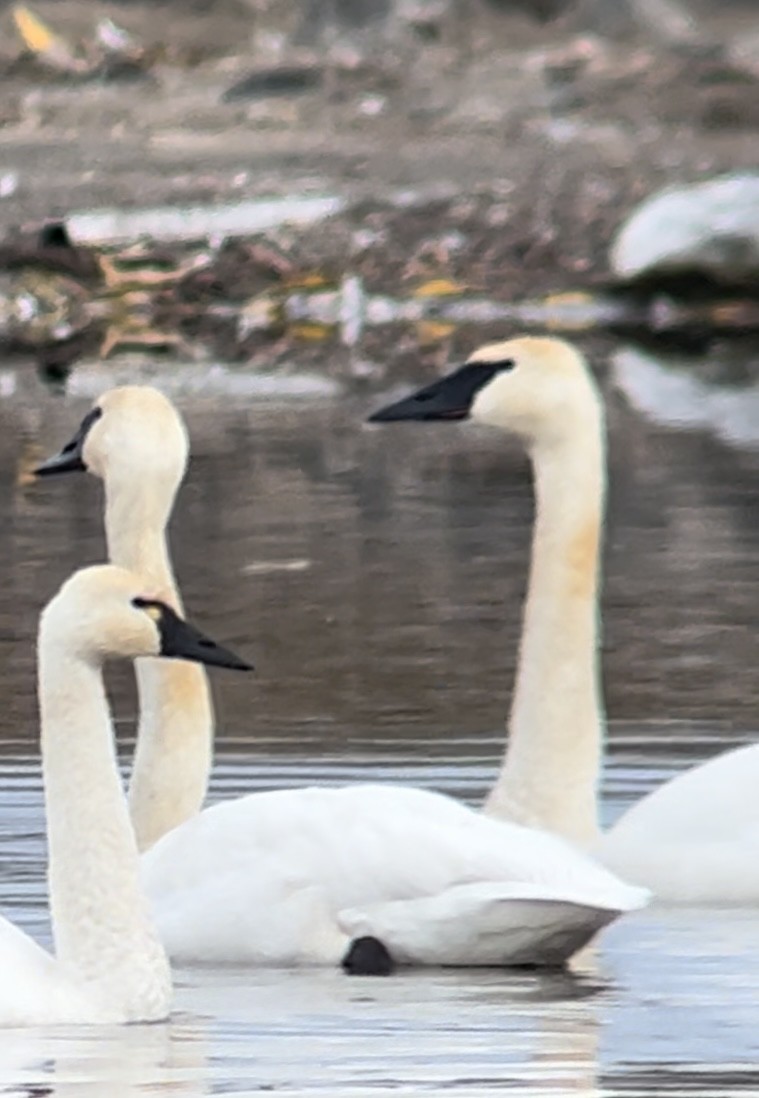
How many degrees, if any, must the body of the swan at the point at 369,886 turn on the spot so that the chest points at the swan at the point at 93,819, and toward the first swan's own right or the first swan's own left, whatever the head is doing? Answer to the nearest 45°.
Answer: approximately 45° to the first swan's own left

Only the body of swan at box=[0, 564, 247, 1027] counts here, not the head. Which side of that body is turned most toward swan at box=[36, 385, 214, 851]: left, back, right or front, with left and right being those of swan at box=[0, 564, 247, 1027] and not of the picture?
left

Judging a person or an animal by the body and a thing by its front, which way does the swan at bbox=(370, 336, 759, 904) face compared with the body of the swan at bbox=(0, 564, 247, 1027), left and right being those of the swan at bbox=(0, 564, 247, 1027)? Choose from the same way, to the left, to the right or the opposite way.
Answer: the opposite way

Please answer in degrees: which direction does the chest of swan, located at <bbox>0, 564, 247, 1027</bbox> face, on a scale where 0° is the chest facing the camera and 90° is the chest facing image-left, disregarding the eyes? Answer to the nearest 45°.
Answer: approximately 270°

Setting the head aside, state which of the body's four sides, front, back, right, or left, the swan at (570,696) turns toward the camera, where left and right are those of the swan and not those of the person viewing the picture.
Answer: left

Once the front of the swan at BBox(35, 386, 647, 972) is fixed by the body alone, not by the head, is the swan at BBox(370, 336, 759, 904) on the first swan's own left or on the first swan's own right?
on the first swan's own right

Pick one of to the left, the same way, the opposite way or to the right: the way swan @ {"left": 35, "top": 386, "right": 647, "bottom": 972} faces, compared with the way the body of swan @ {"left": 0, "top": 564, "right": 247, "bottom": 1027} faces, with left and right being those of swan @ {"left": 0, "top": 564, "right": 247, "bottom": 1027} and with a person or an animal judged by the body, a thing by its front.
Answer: the opposite way

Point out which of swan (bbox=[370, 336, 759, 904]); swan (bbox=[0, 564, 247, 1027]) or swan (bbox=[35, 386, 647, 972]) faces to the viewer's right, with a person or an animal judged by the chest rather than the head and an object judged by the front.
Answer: swan (bbox=[0, 564, 247, 1027])

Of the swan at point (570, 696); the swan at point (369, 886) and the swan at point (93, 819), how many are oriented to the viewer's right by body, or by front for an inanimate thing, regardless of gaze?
1

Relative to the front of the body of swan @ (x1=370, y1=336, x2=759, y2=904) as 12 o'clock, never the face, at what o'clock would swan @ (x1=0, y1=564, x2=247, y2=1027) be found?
swan @ (x1=0, y1=564, x2=247, y2=1027) is roughly at 10 o'clock from swan @ (x1=370, y1=336, x2=759, y2=904).

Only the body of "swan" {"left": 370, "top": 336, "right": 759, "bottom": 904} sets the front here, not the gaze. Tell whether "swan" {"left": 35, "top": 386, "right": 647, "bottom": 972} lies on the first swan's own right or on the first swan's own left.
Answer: on the first swan's own left

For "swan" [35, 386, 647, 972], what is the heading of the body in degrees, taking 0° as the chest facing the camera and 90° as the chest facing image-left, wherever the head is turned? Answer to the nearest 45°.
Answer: approximately 90°

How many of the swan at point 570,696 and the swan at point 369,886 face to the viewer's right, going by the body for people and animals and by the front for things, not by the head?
0

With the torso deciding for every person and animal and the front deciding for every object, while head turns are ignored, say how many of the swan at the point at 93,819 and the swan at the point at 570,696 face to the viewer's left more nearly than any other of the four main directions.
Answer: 1
